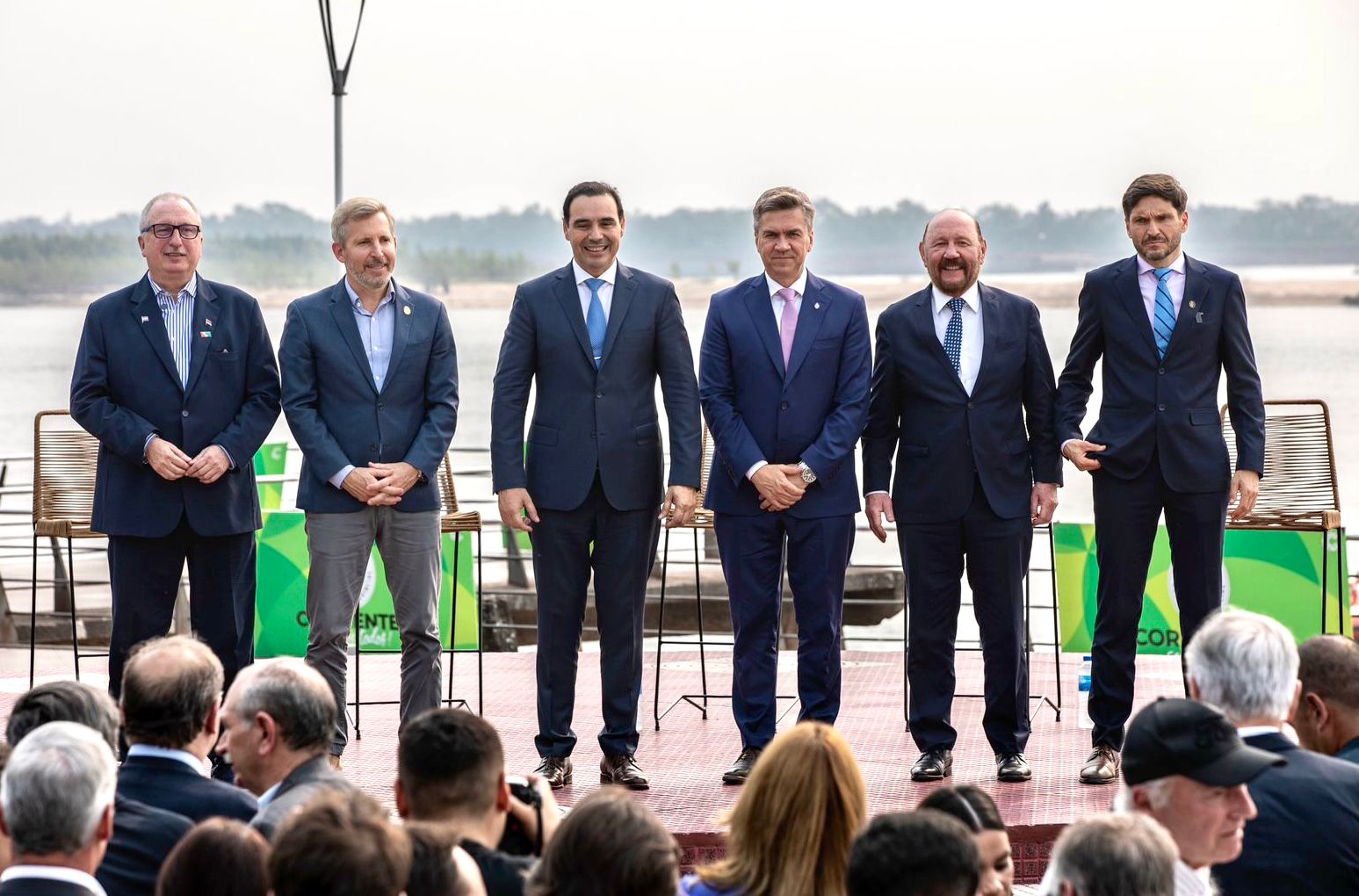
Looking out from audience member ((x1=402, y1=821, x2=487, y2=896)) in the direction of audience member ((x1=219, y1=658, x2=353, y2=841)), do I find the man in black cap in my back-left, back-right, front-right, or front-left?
back-right

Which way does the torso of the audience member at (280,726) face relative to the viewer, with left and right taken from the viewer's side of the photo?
facing away from the viewer and to the left of the viewer

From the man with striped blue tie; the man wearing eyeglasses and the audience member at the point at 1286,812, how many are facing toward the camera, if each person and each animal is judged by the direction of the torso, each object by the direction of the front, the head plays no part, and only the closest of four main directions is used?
2

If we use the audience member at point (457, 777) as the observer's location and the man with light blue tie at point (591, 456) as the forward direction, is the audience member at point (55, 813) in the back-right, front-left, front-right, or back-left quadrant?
back-left

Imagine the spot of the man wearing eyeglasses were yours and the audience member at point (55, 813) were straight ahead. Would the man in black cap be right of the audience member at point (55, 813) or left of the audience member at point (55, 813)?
left

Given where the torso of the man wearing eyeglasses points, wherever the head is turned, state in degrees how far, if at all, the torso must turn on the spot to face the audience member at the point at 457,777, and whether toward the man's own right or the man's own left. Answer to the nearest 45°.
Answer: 0° — they already face them

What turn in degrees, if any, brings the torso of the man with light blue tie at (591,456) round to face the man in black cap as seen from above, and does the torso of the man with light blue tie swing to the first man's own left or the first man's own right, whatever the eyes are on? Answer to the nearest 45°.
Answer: approximately 45° to the first man's own left

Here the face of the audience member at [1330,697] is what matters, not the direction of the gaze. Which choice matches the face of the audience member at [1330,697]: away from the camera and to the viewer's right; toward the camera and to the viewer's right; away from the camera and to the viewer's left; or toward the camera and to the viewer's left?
away from the camera and to the viewer's left

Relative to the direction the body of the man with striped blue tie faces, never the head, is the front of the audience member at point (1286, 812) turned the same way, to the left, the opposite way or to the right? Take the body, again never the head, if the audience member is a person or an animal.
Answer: the opposite way

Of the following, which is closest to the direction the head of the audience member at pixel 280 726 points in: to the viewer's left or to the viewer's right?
to the viewer's left

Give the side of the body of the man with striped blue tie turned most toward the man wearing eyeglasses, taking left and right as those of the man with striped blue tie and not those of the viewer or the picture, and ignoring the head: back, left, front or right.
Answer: right

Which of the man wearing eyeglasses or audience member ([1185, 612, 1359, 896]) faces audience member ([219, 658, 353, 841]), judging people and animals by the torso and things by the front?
the man wearing eyeglasses

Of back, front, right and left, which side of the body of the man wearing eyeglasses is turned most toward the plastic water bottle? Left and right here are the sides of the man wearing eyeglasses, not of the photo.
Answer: left

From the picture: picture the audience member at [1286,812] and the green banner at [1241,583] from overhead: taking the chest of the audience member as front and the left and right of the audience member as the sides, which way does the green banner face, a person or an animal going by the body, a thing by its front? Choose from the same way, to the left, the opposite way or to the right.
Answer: the opposite way
